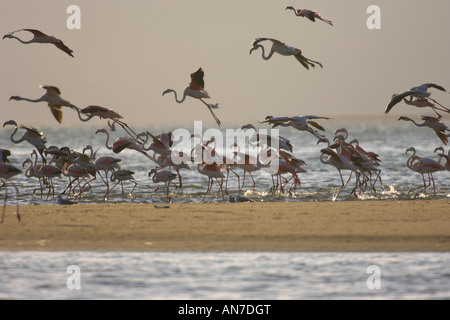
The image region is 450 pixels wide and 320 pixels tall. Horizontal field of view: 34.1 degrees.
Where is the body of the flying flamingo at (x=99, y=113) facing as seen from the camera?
to the viewer's left

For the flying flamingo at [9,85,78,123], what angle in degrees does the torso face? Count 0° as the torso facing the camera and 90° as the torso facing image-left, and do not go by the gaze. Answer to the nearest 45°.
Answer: approximately 90°

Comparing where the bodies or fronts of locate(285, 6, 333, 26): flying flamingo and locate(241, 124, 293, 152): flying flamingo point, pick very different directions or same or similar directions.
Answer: same or similar directions

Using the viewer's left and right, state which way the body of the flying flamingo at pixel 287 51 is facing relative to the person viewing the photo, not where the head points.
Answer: facing to the left of the viewer

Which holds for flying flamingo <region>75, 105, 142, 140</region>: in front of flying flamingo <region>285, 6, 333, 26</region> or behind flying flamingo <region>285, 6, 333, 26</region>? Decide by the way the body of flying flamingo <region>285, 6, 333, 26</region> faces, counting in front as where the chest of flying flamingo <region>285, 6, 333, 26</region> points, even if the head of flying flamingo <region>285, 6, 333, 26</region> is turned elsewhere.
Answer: in front

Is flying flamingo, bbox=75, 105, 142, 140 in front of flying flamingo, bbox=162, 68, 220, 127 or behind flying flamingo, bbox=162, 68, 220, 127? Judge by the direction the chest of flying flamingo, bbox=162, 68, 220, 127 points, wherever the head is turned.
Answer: in front

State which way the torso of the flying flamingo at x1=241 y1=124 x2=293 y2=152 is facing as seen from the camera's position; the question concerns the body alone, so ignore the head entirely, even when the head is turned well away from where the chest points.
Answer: to the viewer's left

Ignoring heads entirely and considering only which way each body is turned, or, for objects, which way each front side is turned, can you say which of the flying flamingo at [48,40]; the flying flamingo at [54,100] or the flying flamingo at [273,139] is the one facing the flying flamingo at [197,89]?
the flying flamingo at [273,139]

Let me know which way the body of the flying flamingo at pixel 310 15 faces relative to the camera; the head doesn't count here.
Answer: to the viewer's left

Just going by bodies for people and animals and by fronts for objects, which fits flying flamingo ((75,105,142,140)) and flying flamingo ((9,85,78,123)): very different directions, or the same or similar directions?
same or similar directions

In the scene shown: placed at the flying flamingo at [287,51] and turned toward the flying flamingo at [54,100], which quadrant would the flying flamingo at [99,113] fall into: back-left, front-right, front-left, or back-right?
front-right

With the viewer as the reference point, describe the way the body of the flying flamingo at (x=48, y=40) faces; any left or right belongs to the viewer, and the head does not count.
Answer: facing to the left of the viewer

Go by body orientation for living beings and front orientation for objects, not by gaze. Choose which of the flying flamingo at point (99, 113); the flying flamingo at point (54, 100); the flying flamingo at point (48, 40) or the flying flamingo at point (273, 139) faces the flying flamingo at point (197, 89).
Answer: the flying flamingo at point (273, 139)

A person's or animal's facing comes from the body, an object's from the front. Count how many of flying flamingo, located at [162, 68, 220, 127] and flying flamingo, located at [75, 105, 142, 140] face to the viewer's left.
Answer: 2

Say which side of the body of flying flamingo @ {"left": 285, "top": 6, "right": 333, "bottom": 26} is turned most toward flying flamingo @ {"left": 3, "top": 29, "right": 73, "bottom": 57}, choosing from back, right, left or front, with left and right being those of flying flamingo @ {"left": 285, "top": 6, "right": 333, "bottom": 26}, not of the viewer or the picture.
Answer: front
